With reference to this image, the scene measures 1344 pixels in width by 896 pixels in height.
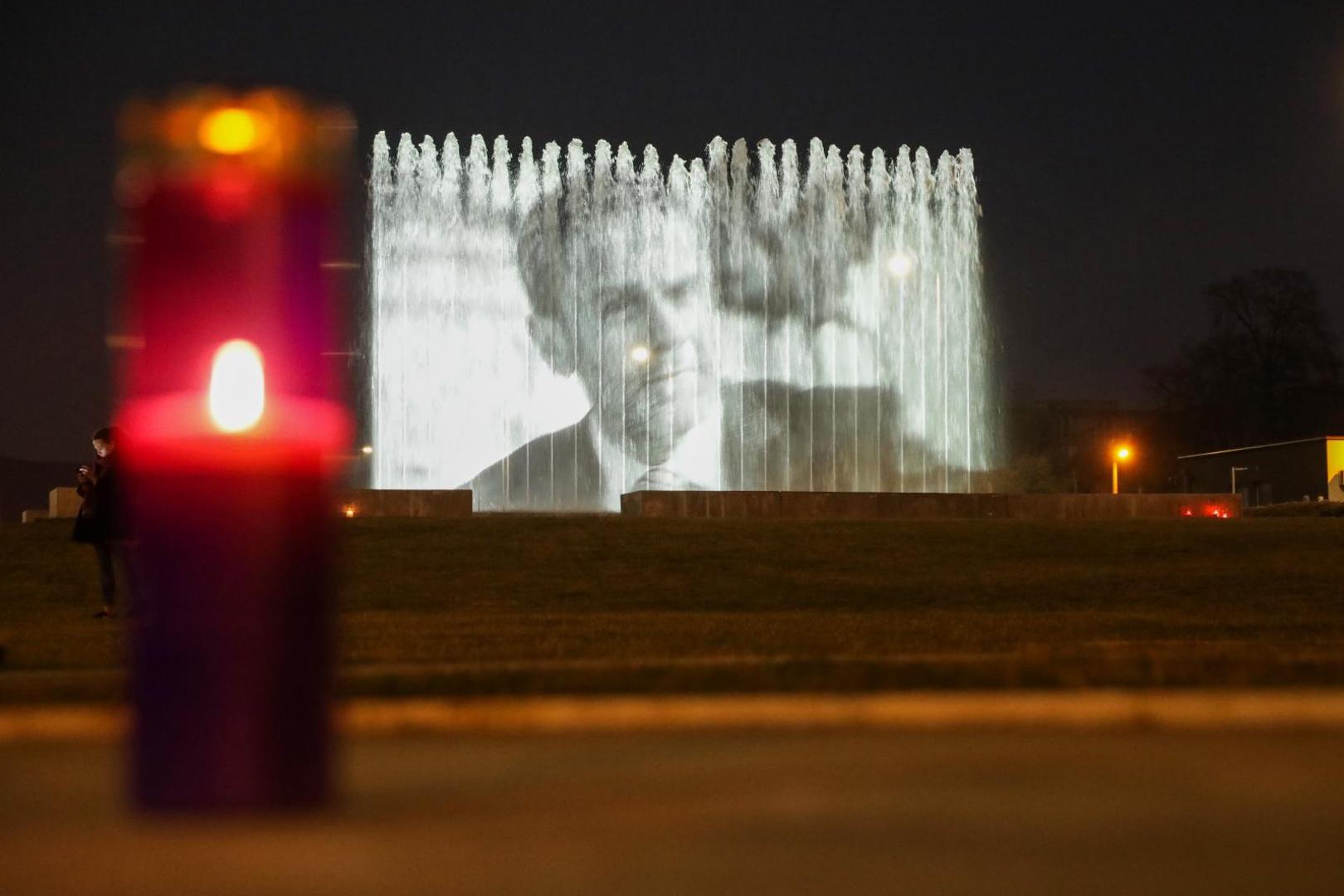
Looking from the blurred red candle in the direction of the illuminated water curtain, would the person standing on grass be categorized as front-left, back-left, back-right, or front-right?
front-left

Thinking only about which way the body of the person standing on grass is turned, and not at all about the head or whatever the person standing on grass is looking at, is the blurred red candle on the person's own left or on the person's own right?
on the person's own left

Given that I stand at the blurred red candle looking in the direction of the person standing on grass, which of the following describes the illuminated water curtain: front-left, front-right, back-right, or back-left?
front-right
